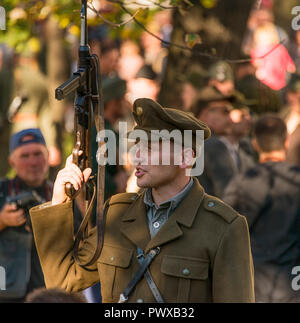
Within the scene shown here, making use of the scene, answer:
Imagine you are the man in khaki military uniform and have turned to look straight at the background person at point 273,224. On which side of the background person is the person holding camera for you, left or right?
left

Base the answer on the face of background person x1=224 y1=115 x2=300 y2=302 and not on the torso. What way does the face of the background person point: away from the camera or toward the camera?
away from the camera

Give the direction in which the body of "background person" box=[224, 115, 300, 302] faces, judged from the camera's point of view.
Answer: away from the camera

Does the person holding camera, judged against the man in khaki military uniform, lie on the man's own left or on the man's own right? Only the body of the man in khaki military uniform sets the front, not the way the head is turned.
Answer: on the man's own right

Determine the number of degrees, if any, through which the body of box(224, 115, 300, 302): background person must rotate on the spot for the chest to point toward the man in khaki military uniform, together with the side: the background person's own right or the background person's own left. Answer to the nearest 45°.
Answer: approximately 180°

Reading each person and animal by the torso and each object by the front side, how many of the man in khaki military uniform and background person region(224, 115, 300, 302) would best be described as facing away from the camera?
1

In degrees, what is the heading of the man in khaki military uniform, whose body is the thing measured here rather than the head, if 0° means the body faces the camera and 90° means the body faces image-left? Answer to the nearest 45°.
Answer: approximately 45°

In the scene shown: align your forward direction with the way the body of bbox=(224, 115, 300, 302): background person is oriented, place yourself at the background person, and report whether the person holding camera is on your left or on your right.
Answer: on your left

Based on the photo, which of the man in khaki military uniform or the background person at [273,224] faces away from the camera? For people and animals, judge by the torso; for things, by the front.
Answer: the background person
